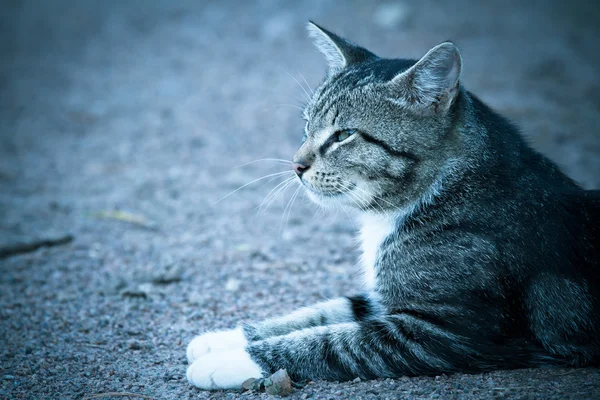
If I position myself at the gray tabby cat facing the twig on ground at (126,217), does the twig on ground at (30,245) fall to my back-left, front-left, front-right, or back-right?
front-left

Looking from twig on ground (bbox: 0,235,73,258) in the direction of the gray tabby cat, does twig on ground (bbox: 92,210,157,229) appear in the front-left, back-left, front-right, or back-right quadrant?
front-left

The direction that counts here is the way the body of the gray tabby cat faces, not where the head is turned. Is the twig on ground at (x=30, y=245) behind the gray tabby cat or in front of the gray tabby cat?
in front

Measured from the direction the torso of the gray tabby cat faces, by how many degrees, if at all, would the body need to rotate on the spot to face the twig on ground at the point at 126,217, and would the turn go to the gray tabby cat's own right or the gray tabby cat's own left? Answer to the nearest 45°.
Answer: approximately 45° to the gray tabby cat's own right

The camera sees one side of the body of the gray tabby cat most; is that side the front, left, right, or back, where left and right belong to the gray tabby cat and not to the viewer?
left
